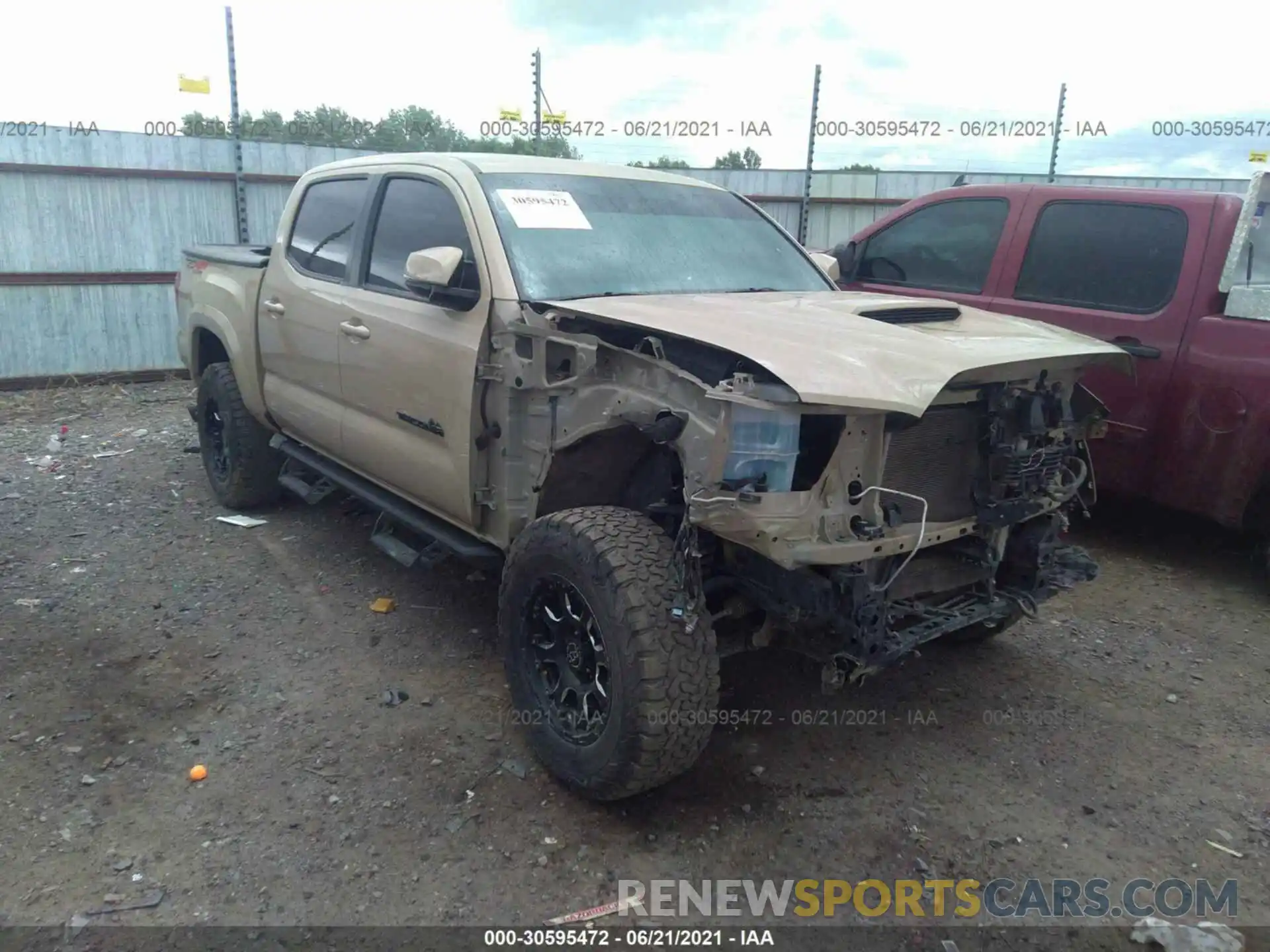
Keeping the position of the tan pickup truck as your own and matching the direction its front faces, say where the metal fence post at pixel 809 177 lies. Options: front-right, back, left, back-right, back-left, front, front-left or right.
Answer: back-left

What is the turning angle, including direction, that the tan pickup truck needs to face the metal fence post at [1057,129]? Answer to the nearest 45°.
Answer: approximately 90° to its left

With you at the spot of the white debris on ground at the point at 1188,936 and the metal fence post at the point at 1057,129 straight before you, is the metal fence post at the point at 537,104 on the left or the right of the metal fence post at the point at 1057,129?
left

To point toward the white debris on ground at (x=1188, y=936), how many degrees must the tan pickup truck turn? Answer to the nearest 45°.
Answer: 0° — it already faces it

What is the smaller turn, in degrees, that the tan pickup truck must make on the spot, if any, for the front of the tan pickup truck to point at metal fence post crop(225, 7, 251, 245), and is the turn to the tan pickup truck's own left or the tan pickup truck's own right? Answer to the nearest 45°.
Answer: approximately 180°

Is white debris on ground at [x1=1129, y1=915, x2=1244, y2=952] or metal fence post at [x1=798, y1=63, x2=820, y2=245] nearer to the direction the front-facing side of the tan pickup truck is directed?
the white debris on ground

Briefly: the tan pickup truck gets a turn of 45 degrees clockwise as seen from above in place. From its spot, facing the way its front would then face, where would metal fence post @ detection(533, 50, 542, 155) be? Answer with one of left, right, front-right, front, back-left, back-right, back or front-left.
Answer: back

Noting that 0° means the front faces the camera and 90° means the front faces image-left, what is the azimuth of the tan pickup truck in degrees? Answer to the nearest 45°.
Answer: approximately 315°

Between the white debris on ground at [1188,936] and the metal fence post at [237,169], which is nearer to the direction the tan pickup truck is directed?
the white debris on ground
